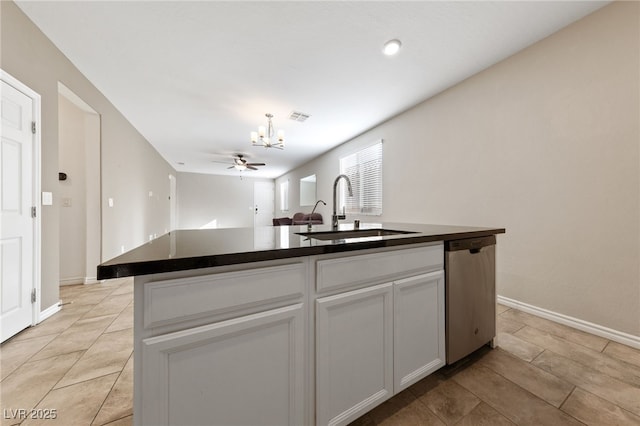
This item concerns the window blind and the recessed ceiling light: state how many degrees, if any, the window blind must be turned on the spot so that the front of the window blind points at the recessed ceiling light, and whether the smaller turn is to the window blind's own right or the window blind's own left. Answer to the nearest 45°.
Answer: approximately 45° to the window blind's own left

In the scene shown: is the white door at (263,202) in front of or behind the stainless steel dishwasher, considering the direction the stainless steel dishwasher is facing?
behind

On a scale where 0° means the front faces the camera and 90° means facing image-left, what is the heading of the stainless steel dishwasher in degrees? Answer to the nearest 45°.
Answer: approximately 315°

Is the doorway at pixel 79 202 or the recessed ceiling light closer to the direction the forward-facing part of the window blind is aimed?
the doorway

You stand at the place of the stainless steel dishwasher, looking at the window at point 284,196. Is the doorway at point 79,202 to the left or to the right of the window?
left

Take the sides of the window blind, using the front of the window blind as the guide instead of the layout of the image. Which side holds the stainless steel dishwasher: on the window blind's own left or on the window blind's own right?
on the window blind's own left

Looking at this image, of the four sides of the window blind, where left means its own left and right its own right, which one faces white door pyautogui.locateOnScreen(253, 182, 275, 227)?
right

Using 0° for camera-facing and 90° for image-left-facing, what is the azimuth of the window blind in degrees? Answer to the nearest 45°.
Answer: approximately 45°

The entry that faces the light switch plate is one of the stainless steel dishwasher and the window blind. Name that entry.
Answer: the window blind
